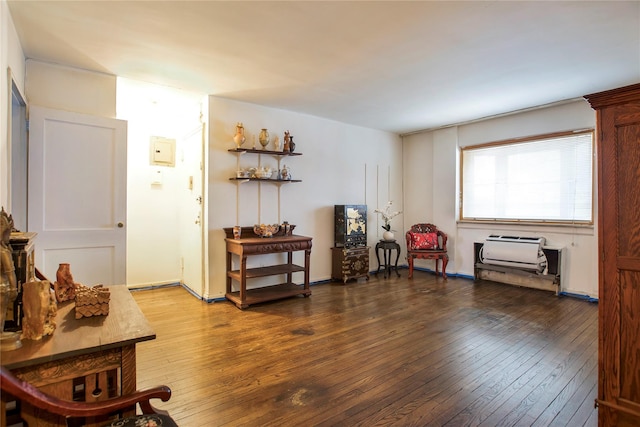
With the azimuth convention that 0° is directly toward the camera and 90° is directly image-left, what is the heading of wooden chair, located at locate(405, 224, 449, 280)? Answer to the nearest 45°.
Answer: approximately 0°

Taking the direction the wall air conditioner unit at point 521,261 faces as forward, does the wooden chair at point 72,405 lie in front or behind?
in front

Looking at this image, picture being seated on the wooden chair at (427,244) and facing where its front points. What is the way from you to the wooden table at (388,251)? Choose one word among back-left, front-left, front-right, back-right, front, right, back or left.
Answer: right

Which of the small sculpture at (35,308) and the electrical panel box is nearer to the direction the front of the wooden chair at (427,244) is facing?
the small sculpture

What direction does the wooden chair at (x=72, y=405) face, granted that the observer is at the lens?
facing to the right of the viewer

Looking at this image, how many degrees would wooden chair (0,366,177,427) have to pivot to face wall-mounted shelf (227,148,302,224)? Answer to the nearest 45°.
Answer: approximately 45° to its left

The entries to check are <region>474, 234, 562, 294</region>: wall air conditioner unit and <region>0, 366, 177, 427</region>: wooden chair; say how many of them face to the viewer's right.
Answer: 1

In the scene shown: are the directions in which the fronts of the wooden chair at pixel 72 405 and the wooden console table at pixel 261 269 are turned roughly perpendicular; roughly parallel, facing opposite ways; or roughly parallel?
roughly perpendicular

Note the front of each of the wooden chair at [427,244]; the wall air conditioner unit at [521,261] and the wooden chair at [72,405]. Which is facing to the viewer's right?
the wooden chair at [72,405]

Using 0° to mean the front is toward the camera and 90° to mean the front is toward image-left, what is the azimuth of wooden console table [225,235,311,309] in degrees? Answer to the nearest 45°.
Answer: approximately 315°

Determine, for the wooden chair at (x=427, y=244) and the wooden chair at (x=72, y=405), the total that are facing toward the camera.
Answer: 1

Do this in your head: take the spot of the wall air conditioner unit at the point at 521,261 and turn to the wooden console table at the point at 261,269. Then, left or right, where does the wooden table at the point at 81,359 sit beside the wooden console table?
left
